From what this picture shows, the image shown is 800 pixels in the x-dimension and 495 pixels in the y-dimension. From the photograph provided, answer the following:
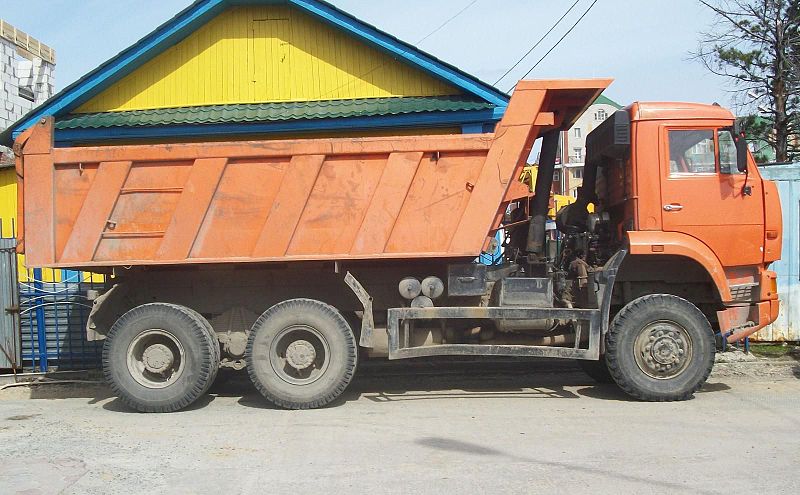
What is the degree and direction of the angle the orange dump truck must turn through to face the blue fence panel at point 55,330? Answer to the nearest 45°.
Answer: approximately 135° to its left

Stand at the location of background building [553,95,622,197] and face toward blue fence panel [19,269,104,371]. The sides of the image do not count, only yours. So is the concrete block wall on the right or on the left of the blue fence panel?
right

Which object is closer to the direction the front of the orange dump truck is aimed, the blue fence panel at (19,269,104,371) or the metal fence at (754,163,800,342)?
the metal fence

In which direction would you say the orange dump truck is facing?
to the viewer's right

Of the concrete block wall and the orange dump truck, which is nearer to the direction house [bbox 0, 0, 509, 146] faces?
the orange dump truck

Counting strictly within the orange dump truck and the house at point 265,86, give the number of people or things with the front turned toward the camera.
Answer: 1

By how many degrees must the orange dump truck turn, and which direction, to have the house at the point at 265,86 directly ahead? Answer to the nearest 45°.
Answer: approximately 135° to its left

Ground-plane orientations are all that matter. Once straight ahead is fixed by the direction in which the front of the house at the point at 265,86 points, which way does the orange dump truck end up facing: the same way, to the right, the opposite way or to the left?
to the left

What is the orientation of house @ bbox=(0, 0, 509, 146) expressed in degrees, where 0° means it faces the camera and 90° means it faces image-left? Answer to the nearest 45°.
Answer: approximately 0°

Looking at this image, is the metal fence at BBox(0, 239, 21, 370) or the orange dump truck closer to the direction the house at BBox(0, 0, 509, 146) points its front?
the orange dump truck
